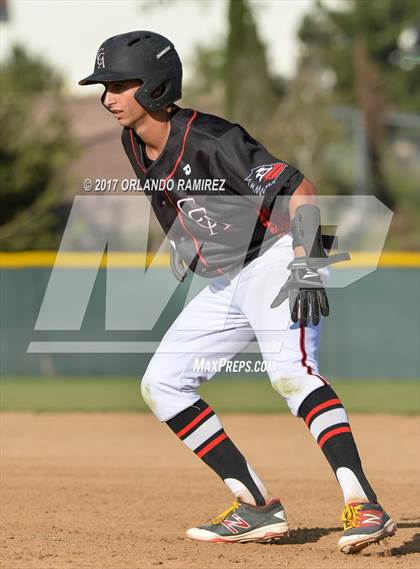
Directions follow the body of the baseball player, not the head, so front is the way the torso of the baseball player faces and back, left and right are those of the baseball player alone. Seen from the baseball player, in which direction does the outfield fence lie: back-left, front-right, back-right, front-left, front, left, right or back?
back-right

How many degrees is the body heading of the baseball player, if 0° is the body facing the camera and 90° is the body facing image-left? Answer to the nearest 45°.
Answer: approximately 45°

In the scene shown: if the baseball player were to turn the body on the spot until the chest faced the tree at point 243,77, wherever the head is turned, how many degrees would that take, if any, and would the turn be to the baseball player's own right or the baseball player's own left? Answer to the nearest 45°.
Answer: approximately 135° to the baseball player's own right

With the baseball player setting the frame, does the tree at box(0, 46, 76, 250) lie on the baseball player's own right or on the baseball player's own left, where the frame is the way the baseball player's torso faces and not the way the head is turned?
on the baseball player's own right
